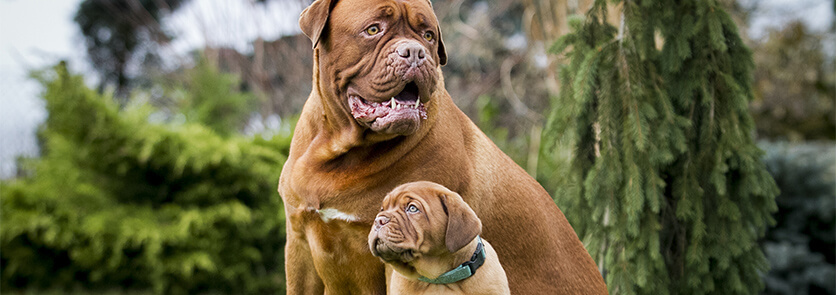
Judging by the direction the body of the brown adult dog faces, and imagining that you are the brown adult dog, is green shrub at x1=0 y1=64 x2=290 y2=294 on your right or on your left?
on your right

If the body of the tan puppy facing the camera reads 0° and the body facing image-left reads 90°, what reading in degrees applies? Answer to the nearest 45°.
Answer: approximately 45°

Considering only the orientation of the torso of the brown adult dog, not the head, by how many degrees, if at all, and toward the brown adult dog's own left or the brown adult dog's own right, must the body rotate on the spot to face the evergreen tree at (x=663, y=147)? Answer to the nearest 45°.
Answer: approximately 180°

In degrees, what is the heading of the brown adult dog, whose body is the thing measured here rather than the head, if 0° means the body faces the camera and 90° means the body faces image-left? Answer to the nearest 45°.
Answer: approximately 45°

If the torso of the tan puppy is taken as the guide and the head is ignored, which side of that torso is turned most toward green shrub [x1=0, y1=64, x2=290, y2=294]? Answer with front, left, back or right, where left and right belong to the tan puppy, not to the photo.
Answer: right

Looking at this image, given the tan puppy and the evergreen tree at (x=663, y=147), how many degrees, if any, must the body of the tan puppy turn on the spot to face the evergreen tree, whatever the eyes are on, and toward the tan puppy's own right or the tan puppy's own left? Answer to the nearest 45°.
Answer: approximately 180°
